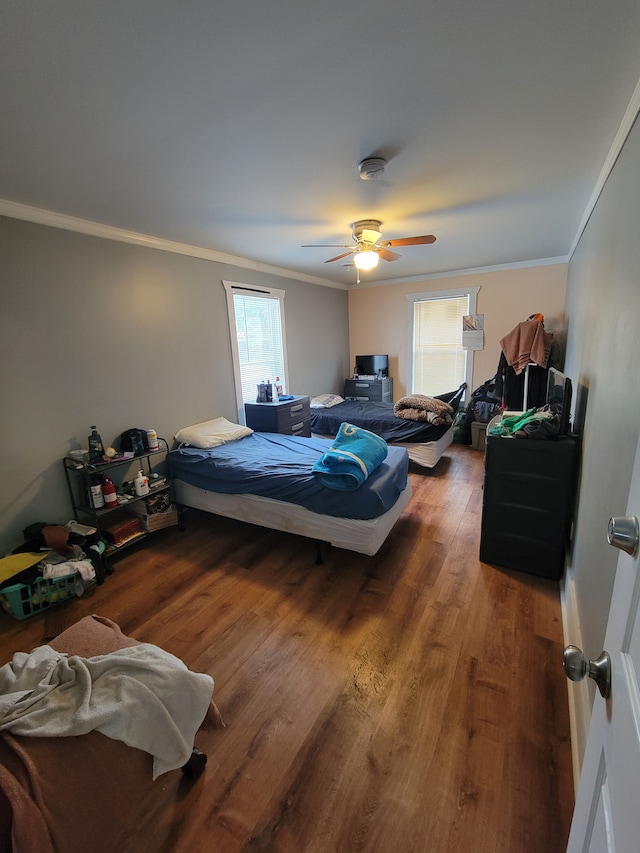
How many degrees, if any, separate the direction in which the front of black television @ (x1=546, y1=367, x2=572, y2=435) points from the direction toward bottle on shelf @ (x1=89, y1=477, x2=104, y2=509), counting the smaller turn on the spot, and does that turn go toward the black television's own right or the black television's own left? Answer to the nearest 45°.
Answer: approximately 45° to the black television's own left

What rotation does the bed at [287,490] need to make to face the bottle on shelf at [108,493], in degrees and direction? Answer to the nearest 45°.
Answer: approximately 135° to its right

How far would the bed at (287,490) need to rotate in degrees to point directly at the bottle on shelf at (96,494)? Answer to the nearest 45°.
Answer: approximately 135° to its right

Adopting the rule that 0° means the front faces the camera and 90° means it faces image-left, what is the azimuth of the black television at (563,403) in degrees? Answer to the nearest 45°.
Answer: approximately 90°

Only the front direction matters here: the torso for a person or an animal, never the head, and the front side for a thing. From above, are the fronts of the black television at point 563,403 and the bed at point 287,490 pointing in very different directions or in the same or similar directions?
very different directions

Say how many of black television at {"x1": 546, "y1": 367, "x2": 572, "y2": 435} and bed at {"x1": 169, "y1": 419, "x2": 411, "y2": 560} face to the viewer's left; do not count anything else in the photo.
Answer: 1

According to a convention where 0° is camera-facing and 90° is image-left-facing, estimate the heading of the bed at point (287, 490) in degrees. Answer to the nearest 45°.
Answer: approximately 315°

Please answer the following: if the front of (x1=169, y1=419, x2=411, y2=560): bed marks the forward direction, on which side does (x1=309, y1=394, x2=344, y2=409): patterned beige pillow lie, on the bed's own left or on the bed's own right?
on the bed's own left

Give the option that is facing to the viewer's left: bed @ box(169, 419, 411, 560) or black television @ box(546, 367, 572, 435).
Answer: the black television

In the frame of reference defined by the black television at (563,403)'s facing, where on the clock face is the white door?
The white door is roughly at 9 o'clock from the black television.

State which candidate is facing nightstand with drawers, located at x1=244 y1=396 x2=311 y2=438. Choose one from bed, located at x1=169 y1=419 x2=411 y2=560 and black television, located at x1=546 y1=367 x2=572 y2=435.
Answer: the black television

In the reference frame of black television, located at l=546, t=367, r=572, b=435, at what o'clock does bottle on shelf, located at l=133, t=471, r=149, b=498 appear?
The bottle on shelf is roughly at 11 o'clock from the black television.

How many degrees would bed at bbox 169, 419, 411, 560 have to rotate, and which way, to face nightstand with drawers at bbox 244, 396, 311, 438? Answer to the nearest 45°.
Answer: approximately 135° to its left
